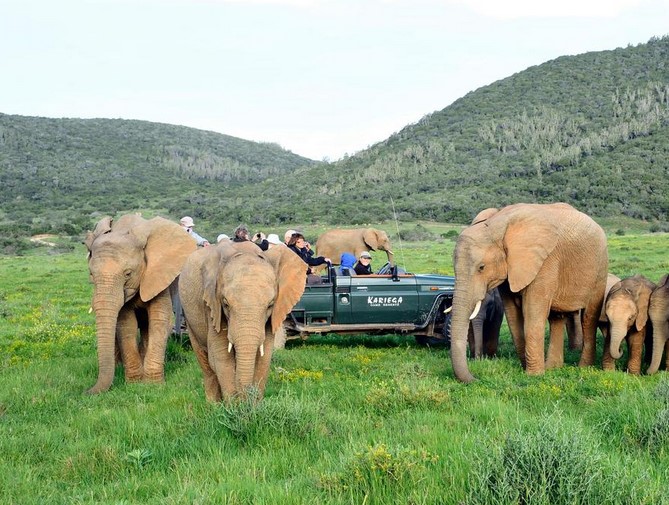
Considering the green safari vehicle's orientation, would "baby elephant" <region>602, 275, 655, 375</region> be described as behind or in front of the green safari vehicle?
in front

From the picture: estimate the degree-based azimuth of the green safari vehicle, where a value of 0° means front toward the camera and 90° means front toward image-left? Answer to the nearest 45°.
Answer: approximately 270°

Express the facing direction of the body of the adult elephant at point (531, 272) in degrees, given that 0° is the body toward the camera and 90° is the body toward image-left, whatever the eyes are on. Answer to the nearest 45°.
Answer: approximately 45°

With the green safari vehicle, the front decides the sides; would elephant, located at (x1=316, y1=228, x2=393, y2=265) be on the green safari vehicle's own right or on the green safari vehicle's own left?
on the green safari vehicle's own left

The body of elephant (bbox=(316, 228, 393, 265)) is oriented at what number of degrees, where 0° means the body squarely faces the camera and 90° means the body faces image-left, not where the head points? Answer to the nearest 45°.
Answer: approximately 270°

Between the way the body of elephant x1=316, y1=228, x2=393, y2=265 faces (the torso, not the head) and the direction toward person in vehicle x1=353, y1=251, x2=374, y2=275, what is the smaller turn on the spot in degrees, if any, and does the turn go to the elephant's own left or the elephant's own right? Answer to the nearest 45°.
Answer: approximately 90° to the elephant's own right

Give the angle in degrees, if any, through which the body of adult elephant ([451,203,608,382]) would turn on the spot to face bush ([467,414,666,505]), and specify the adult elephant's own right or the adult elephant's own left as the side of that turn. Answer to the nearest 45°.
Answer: approximately 45° to the adult elephant's own left

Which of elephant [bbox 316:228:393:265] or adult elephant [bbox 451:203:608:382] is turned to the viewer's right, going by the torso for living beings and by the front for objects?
the elephant

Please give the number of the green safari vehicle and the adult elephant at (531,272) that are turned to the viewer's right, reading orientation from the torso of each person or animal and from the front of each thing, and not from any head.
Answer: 1

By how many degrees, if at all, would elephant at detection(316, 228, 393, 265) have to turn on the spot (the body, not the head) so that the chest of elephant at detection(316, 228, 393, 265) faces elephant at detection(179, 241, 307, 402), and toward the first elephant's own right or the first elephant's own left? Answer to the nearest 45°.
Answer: approximately 90° to the first elephant's own right

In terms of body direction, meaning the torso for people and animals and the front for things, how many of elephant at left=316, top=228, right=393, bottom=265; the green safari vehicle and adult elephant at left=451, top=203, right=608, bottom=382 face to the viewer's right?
2

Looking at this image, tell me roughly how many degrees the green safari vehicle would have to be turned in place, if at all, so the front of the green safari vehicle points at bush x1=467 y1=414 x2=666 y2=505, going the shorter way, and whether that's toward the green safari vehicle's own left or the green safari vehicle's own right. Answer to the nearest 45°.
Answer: approximately 90° to the green safari vehicle's own right

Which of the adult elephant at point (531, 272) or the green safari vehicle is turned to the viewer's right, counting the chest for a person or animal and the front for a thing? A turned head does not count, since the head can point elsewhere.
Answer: the green safari vehicle
